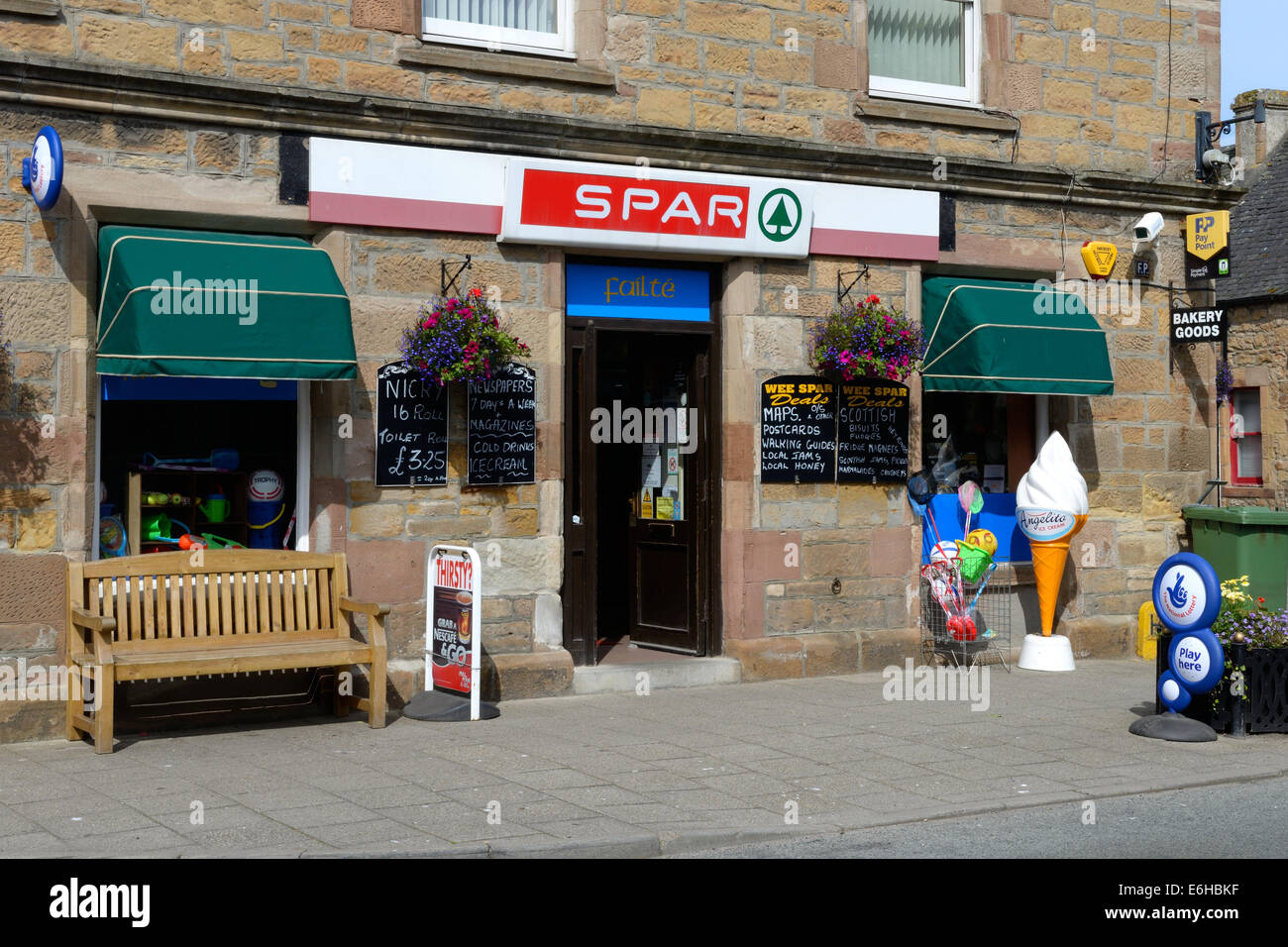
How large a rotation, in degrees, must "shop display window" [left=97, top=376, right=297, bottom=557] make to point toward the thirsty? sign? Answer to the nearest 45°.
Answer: approximately 45° to its left

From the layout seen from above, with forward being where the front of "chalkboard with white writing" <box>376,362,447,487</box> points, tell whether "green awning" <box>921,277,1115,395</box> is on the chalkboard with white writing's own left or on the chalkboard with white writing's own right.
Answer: on the chalkboard with white writing's own left

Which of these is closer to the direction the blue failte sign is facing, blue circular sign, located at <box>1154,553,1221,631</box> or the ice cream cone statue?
the blue circular sign

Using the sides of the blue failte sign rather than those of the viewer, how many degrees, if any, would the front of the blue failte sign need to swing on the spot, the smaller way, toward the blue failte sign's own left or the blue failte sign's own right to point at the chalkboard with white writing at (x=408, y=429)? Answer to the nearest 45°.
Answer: approximately 45° to the blue failte sign's own right

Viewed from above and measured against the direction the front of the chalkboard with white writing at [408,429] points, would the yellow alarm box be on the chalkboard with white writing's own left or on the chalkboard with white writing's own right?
on the chalkboard with white writing's own left

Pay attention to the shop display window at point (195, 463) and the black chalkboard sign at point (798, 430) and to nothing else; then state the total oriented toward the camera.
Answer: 2

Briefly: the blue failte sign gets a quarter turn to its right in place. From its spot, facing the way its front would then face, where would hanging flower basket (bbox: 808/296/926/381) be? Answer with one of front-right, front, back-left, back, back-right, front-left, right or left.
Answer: back

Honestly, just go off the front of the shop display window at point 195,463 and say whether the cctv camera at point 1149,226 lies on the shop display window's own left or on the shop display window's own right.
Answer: on the shop display window's own left

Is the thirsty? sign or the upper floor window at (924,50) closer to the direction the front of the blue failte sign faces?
the thirsty? sign

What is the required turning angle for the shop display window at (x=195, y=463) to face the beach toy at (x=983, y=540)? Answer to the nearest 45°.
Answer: approximately 90° to its left

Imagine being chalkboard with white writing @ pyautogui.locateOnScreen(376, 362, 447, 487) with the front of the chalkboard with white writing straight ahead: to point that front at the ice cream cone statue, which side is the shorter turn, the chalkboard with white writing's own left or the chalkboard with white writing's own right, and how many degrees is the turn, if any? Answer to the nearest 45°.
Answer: approximately 90° to the chalkboard with white writing's own left
